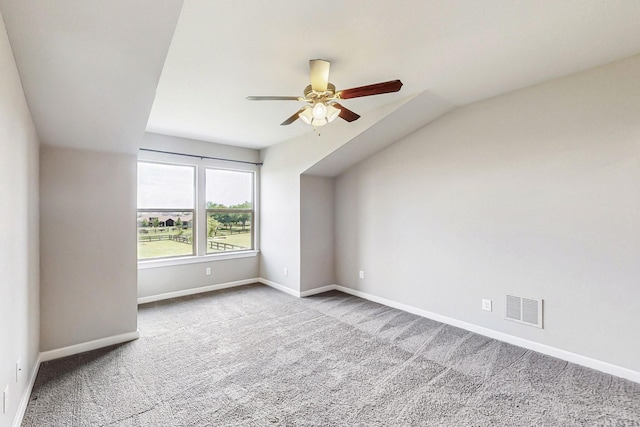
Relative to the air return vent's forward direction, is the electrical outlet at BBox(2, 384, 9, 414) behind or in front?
in front

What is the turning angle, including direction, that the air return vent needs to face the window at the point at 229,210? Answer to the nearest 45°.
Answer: approximately 45° to its right

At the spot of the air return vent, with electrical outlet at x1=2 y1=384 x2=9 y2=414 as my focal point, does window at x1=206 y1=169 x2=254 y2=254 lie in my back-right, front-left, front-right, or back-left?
front-right

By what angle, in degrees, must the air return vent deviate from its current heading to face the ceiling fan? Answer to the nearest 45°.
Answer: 0° — it already faces it

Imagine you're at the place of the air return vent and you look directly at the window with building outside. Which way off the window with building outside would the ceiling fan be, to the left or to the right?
left

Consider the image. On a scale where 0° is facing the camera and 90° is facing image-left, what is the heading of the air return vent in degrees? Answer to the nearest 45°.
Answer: approximately 45°

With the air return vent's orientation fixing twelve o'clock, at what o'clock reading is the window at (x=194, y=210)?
The window is roughly at 1 o'clock from the air return vent.

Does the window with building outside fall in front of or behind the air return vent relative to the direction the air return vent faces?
in front
